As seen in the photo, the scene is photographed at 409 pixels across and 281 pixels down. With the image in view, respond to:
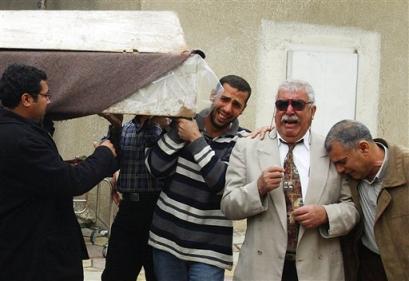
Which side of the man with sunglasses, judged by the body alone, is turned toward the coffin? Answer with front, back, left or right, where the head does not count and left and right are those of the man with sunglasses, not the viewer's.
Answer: right

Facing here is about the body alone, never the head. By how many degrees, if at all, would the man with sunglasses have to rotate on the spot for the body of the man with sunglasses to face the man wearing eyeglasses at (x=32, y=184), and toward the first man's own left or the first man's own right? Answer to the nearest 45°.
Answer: approximately 90° to the first man's own right

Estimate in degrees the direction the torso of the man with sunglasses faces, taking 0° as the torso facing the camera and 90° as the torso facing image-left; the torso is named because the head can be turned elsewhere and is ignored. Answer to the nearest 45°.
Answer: approximately 0°
